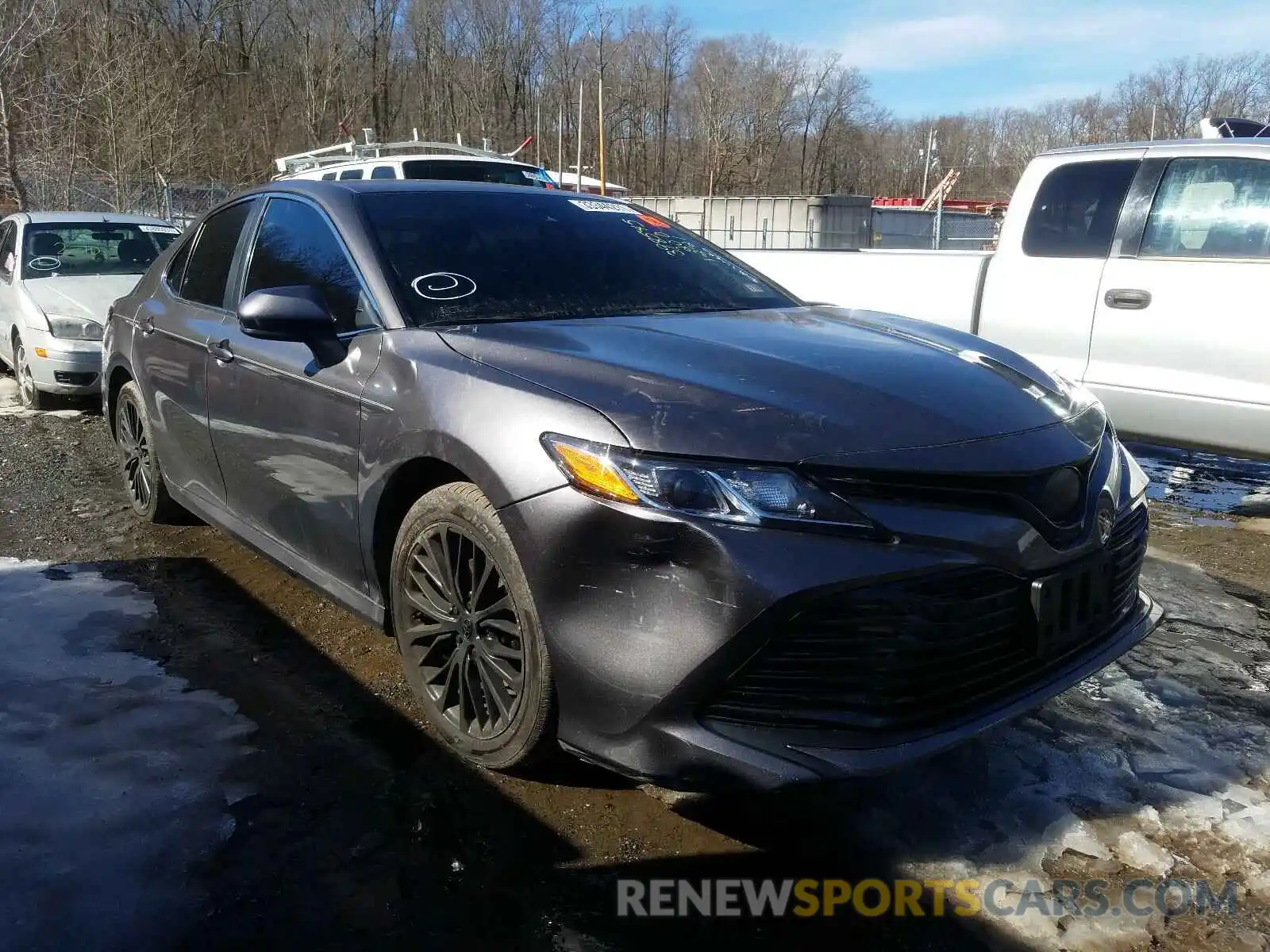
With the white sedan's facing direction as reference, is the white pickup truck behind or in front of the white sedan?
in front

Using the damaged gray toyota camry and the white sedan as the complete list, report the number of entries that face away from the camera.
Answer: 0

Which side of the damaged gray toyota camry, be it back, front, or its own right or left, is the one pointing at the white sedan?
back

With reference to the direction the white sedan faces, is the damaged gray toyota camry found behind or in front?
in front

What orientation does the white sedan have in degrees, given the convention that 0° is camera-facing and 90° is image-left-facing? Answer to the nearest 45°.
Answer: approximately 315°
